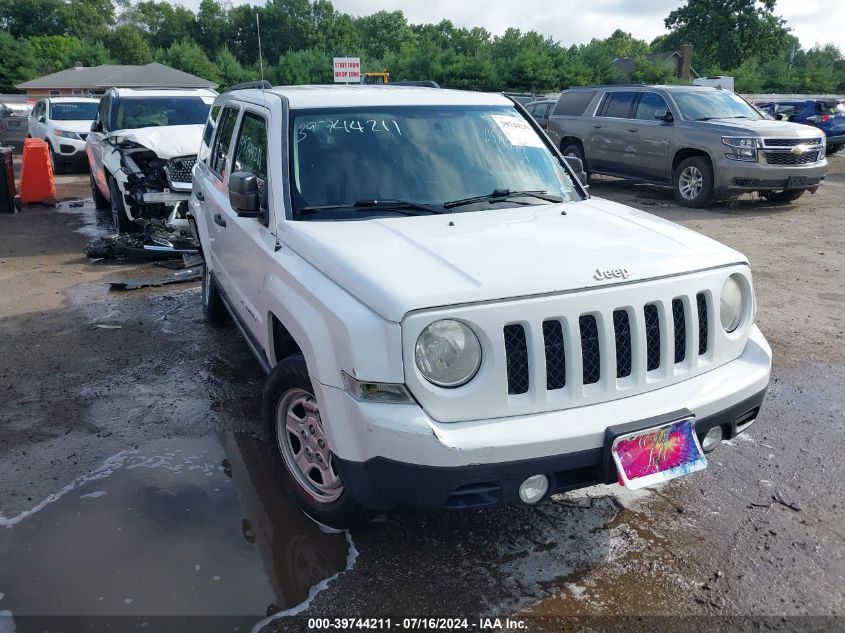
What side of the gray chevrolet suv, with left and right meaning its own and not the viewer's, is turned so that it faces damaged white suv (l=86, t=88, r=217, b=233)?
right

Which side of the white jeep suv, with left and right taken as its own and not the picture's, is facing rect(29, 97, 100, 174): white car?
back

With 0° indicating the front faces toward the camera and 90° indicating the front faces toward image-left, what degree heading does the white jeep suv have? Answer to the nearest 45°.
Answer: approximately 315°

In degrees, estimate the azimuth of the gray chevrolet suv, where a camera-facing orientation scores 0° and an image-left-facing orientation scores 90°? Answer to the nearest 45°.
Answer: approximately 315°

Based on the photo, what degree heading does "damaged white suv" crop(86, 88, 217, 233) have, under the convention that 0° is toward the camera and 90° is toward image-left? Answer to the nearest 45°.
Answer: approximately 315°

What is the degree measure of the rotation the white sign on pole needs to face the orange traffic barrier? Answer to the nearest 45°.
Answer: approximately 45° to its right

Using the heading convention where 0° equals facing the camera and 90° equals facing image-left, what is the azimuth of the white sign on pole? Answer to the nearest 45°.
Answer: approximately 0°
